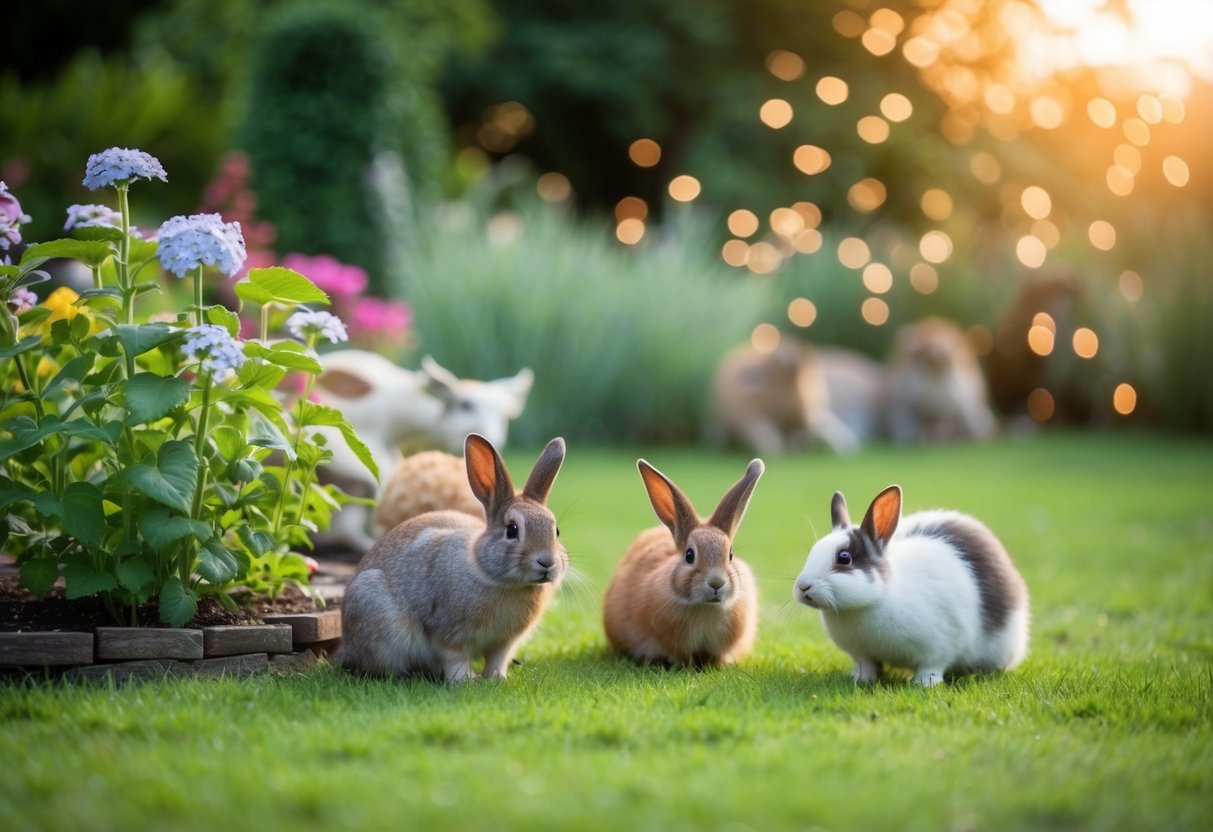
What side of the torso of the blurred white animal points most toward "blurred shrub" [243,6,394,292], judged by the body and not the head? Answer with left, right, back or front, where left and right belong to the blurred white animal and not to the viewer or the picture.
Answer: left

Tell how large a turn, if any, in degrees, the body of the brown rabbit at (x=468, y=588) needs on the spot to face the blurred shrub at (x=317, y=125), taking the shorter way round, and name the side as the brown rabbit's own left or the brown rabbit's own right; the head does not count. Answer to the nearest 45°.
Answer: approximately 135° to the brown rabbit's own left

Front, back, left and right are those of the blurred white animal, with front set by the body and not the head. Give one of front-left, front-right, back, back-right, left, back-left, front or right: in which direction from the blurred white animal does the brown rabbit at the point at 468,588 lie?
right

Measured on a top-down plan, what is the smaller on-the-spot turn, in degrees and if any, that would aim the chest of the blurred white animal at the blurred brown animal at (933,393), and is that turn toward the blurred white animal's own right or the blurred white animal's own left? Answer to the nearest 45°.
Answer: approximately 45° to the blurred white animal's own left

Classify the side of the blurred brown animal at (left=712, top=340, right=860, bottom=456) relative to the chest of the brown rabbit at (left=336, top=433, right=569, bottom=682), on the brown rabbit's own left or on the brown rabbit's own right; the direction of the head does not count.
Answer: on the brown rabbit's own left

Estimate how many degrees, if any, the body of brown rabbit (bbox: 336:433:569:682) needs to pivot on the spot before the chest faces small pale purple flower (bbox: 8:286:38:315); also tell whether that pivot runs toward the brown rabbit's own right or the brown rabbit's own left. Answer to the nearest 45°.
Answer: approximately 135° to the brown rabbit's own right

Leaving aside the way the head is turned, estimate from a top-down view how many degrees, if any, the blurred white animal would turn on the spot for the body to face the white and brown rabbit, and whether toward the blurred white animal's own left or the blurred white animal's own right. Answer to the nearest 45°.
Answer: approximately 45° to the blurred white animal's own right

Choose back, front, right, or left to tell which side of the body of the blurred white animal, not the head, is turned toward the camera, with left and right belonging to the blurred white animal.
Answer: right

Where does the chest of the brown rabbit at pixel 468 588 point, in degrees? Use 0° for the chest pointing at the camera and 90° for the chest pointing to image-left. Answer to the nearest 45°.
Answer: approximately 315°
